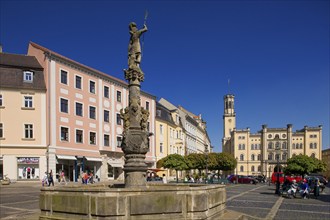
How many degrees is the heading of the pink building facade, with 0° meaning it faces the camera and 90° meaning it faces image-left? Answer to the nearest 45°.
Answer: approximately 315°

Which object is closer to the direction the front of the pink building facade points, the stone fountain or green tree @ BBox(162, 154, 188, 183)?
the stone fountain

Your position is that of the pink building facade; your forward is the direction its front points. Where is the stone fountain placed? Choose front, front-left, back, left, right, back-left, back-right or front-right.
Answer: front-right

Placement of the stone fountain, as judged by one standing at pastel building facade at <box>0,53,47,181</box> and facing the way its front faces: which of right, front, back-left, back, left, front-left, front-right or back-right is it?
front

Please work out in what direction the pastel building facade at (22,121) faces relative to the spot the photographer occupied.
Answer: facing the viewer

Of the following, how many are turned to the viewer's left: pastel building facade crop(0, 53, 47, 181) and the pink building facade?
0
